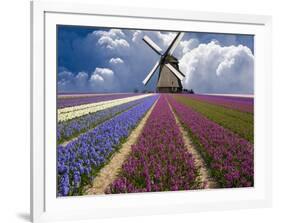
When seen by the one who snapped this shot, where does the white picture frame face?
facing the viewer and to the right of the viewer
